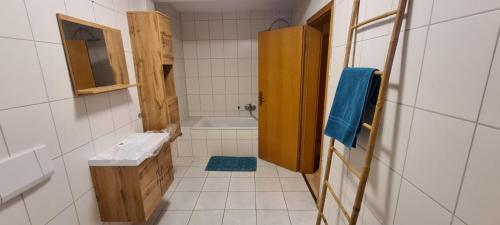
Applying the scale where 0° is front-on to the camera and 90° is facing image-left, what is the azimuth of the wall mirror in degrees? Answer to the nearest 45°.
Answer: approximately 315°

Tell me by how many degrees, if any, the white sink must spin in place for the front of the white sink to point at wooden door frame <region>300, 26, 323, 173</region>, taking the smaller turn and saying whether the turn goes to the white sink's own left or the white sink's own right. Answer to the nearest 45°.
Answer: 0° — it already faces it

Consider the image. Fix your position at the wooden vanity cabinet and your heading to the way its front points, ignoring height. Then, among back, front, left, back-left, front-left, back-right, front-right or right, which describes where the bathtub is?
front-left

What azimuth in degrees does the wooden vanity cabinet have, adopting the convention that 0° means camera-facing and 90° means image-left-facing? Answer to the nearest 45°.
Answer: approximately 270°

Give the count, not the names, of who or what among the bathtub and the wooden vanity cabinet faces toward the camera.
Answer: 1

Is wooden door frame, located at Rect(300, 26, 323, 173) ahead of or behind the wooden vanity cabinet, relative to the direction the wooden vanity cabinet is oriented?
ahead

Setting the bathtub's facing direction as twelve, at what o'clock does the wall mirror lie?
The wall mirror is roughly at 1 o'clock from the bathtub.

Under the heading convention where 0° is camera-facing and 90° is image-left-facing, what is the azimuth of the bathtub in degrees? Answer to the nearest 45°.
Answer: approximately 0°

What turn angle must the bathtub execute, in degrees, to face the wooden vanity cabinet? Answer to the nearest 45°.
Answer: approximately 45° to its right

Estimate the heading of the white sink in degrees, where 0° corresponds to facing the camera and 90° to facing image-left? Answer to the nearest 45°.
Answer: approximately 270°

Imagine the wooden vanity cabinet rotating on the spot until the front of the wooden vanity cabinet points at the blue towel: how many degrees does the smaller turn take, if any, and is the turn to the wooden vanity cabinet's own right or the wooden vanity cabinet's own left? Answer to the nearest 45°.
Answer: approximately 45° to the wooden vanity cabinet's own right
